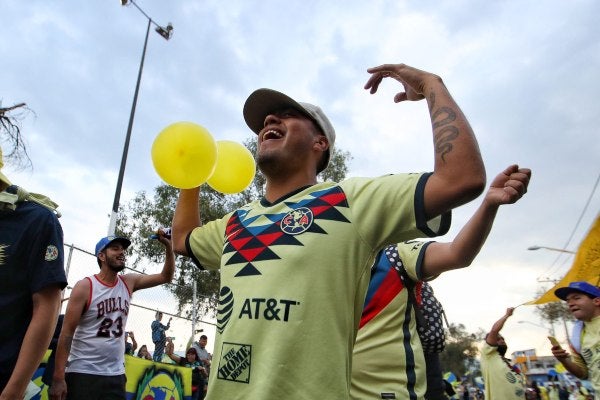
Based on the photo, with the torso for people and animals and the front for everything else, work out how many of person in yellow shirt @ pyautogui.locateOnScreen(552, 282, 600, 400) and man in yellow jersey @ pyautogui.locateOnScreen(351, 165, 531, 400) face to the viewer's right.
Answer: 0

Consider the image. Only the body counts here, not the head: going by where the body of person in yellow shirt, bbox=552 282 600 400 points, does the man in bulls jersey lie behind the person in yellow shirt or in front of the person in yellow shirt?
in front

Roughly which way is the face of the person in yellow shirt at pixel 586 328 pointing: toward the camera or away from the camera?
toward the camera

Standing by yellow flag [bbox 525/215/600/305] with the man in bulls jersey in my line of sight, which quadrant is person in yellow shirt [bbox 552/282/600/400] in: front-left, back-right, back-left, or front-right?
front-left

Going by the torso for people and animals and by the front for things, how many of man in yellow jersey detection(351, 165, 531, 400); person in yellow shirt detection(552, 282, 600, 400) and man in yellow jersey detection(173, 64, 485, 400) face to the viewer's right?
0

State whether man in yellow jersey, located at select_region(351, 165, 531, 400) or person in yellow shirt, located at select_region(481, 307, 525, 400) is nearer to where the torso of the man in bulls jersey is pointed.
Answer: the man in yellow jersey

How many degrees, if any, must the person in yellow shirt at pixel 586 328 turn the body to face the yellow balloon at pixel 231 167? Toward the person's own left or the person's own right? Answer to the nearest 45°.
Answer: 0° — they already face it

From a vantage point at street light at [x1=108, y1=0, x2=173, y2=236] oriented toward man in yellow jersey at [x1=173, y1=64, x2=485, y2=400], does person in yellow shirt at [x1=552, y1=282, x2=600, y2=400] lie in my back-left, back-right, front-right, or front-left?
front-left

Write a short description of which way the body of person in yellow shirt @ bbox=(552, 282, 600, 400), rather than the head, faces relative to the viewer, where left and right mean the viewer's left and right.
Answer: facing the viewer and to the left of the viewer

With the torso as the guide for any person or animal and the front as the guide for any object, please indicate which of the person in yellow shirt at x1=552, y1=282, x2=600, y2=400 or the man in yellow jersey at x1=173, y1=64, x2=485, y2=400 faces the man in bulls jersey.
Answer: the person in yellow shirt

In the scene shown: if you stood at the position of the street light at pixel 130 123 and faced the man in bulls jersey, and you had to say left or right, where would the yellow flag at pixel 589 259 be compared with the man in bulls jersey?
left

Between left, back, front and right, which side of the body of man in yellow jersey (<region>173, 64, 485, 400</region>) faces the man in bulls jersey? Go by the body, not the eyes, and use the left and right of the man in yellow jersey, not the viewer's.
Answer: right
